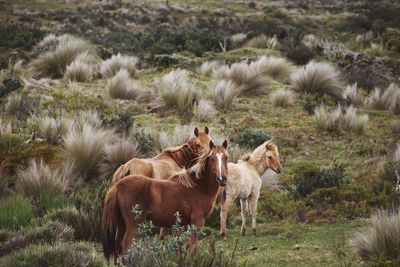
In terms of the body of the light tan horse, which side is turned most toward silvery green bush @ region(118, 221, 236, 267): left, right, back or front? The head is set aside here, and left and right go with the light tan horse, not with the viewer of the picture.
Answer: right

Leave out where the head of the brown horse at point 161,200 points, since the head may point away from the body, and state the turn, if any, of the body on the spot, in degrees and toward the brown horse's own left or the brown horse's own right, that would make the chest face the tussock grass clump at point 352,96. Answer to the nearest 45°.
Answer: approximately 45° to the brown horse's own left

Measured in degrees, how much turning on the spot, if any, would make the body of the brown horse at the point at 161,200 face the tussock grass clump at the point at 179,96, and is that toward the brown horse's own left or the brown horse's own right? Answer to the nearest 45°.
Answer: approximately 90° to the brown horse's own left

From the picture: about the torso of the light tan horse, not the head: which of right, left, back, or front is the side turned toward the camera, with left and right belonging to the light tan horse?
right

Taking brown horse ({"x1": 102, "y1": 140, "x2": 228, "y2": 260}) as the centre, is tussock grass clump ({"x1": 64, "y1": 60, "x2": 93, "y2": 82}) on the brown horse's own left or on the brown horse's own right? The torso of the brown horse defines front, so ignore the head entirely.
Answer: on the brown horse's own left

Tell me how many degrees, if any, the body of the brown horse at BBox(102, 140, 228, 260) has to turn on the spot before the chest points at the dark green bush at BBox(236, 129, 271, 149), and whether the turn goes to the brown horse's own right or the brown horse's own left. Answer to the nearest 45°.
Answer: approximately 90° to the brown horse's own left

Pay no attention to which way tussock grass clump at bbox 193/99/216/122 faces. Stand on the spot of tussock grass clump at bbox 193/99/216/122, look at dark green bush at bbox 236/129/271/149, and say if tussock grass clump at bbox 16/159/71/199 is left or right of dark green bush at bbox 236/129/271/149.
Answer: right

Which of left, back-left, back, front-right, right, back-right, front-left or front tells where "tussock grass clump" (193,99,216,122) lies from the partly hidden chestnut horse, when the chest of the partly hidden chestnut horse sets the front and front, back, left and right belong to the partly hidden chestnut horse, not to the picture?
left

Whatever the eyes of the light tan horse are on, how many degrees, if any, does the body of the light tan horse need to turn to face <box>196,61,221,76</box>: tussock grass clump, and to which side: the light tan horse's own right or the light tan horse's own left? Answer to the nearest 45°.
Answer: approximately 90° to the light tan horse's own left

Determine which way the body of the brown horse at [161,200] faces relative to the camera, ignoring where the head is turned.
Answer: to the viewer's right

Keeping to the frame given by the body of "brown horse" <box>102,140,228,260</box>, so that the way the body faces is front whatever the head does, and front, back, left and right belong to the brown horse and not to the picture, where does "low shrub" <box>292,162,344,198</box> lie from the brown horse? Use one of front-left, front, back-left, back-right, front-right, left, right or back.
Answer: front-left

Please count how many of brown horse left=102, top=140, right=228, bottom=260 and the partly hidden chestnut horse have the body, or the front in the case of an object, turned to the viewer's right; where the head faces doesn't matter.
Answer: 2

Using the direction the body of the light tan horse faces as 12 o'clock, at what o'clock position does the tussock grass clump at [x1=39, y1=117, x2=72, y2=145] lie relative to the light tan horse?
The tussock grass clump is roughly at 8 o'clock from the light tan horse.
